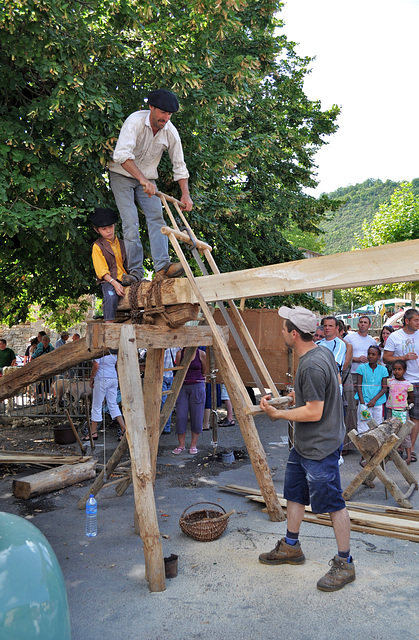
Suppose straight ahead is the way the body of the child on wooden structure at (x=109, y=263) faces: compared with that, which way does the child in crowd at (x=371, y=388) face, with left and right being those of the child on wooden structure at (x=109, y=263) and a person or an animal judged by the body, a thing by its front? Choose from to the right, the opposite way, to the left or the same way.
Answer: to the right

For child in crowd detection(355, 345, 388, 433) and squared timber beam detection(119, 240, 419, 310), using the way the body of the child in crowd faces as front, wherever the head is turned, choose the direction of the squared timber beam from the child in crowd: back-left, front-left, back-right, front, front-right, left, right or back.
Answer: front

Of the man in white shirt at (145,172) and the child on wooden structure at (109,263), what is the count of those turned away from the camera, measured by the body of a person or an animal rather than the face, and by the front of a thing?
0

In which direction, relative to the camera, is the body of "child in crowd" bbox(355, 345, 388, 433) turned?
toward the camera

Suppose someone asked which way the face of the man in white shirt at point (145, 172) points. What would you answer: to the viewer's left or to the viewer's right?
to the viewer's right

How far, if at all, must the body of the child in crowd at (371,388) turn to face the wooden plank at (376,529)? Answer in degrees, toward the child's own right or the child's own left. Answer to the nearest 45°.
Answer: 0° — they already face it

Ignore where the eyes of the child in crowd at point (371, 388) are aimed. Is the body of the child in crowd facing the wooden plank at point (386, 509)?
yes

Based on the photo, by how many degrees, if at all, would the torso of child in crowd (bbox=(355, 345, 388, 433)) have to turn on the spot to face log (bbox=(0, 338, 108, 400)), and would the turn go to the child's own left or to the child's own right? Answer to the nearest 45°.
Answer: approximately 45° to the child's own right

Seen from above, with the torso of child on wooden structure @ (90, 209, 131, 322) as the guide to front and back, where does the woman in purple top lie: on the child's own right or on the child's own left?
on the child's own left

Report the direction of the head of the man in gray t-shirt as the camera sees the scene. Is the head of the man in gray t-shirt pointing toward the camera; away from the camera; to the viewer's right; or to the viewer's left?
to the viewer's left

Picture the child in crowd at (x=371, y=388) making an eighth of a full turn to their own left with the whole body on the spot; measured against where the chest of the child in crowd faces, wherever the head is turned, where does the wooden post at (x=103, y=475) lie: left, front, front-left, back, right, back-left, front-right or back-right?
right
